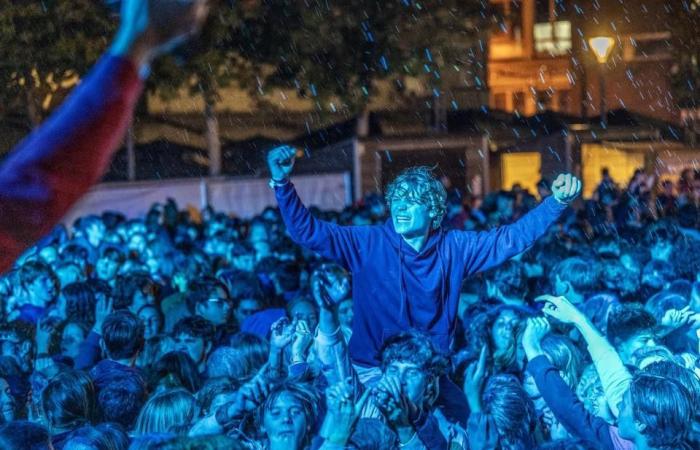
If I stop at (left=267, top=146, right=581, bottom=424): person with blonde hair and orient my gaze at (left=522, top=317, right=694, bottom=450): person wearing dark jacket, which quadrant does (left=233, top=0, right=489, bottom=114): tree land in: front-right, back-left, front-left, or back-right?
back-left

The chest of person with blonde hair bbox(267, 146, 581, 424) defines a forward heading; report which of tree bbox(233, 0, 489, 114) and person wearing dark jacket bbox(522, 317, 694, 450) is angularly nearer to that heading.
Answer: the person wearing dark jacket

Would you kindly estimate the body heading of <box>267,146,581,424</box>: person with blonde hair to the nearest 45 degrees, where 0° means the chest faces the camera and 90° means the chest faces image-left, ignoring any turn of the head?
approximately 0°

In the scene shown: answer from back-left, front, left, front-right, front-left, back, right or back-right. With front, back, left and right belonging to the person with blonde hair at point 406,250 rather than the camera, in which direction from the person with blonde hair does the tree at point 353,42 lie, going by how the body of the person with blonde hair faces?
back

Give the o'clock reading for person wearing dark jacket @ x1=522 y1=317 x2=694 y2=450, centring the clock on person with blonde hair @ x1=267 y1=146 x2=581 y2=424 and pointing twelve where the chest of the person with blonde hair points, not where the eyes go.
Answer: The person wearing dark jacket is roughly at 11 o'clock from the person with blonde hair.
